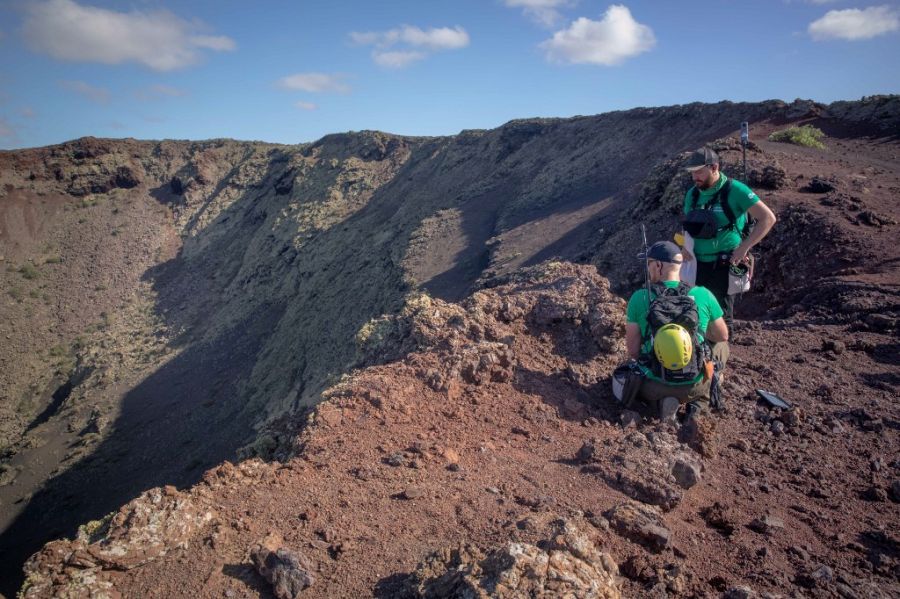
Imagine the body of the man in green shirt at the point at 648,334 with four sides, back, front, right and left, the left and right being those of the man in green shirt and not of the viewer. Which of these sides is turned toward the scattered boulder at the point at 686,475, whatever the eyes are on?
back

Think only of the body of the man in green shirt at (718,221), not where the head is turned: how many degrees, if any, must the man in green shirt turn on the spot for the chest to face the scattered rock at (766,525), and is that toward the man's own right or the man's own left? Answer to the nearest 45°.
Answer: approximately 45° to the man's own left

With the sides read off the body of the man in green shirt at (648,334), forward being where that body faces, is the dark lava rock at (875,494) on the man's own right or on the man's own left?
on the man's own right

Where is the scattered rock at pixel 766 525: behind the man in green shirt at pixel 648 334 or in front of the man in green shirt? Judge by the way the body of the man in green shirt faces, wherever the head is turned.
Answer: behind

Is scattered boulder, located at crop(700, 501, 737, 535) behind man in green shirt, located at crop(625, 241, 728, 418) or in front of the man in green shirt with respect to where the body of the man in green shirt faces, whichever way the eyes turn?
behind

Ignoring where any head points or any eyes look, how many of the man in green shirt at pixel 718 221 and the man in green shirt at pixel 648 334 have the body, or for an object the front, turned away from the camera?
1

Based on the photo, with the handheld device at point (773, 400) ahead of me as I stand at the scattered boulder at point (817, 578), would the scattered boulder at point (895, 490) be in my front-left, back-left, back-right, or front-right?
front-right

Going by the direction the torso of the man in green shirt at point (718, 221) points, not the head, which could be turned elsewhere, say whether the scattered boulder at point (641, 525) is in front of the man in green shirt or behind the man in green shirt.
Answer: in front

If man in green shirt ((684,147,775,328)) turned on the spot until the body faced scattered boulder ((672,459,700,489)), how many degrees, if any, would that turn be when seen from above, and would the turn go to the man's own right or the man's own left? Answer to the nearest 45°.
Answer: approximately 45° to the man's own left

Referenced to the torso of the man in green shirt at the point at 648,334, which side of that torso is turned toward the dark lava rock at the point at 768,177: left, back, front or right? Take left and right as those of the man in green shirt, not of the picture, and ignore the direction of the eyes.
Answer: front

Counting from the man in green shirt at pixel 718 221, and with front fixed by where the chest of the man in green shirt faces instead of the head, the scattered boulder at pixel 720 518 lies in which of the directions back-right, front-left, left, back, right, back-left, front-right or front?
front-left

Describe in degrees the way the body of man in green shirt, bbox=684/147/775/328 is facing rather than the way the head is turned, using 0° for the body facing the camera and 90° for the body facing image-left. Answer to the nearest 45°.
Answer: approximately 45°

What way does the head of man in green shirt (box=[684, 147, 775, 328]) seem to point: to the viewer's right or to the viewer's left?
to the viewer's left

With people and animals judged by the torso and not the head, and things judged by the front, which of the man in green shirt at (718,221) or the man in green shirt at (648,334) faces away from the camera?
the man in green shirt at (648,334)

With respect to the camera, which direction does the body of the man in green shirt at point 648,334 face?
away from the camera
